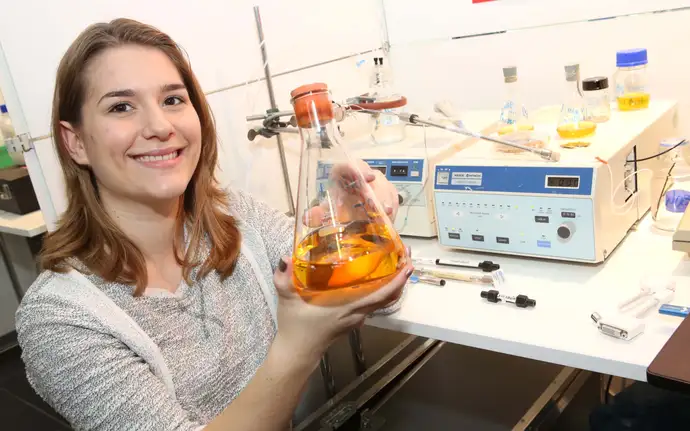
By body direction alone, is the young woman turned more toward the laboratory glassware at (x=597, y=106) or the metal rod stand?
the laboratory glassware

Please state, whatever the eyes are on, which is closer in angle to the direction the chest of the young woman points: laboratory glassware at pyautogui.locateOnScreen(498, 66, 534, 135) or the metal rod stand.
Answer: the laboratory glassware

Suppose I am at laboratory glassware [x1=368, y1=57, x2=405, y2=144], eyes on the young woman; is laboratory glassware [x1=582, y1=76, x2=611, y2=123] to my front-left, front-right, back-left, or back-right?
back-left

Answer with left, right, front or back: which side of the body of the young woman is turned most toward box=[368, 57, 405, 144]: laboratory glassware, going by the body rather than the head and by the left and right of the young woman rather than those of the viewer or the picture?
left

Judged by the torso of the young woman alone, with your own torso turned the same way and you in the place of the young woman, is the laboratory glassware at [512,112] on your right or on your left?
on your left

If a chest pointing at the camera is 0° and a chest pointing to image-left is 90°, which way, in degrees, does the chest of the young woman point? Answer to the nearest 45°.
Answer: approximately 315°

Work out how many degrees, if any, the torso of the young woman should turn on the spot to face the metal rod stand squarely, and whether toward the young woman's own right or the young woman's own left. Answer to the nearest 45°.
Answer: approximately 90° to the young woman's own left

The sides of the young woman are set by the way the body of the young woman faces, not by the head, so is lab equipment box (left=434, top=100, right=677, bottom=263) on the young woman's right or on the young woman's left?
on the young woman's left

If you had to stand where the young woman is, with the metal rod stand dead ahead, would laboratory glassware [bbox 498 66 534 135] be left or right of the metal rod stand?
right
